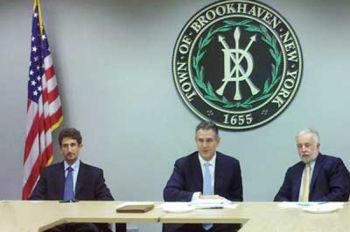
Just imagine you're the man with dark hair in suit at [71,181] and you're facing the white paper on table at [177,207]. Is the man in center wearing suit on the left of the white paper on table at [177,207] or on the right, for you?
left

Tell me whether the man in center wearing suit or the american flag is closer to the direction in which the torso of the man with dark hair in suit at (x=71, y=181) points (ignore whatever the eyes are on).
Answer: the man in center wearing suit

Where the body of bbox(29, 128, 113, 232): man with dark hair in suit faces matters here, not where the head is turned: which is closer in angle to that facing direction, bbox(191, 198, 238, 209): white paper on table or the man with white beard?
the white paper on table

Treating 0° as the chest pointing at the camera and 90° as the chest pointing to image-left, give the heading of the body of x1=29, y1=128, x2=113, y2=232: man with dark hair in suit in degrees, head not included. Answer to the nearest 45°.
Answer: approximately 0°

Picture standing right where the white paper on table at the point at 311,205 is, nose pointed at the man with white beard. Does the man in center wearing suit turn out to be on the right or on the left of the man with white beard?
left

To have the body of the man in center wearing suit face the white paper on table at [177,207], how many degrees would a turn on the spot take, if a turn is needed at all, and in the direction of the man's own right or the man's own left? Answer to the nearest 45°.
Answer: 0° — they already face it

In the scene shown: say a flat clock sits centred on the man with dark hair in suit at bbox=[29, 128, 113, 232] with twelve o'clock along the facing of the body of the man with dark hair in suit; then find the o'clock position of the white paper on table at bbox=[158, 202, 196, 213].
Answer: The white paper on table is roughly at 11 o'clock from the man with dark hair in suit.

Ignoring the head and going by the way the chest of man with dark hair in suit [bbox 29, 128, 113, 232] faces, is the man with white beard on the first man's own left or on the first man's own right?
on the first man's own left
